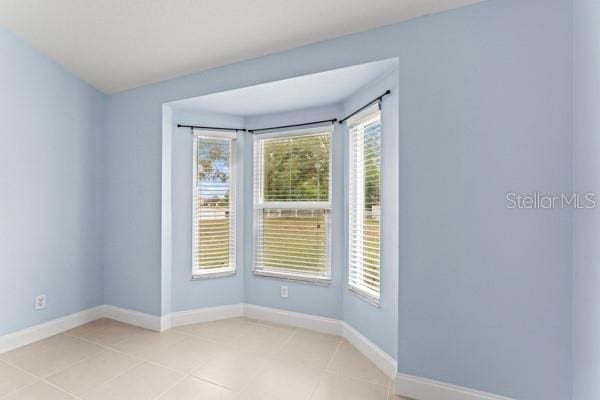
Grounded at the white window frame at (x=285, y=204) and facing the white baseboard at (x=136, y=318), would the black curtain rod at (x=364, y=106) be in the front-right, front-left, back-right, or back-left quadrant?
back-left

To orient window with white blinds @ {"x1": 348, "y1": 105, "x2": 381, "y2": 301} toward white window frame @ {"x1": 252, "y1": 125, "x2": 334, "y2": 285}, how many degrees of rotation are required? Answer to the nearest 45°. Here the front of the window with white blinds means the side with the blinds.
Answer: approximately 45° to its right

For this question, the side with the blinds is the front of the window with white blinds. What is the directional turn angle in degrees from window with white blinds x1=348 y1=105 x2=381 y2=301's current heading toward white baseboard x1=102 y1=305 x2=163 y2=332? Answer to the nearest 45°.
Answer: approximately 45° to its right

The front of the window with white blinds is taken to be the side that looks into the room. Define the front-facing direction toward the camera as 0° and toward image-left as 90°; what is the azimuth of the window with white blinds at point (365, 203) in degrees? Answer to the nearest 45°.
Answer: approximately 45°

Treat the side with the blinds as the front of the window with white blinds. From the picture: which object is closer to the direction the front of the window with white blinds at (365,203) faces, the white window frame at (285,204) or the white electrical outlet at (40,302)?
the white electrical outlet

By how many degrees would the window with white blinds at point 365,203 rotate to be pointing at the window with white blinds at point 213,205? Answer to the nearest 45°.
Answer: approximately 45° to its right

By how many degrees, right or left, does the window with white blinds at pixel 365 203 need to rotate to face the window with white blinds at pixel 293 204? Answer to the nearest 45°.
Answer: approximately 90° to its right
